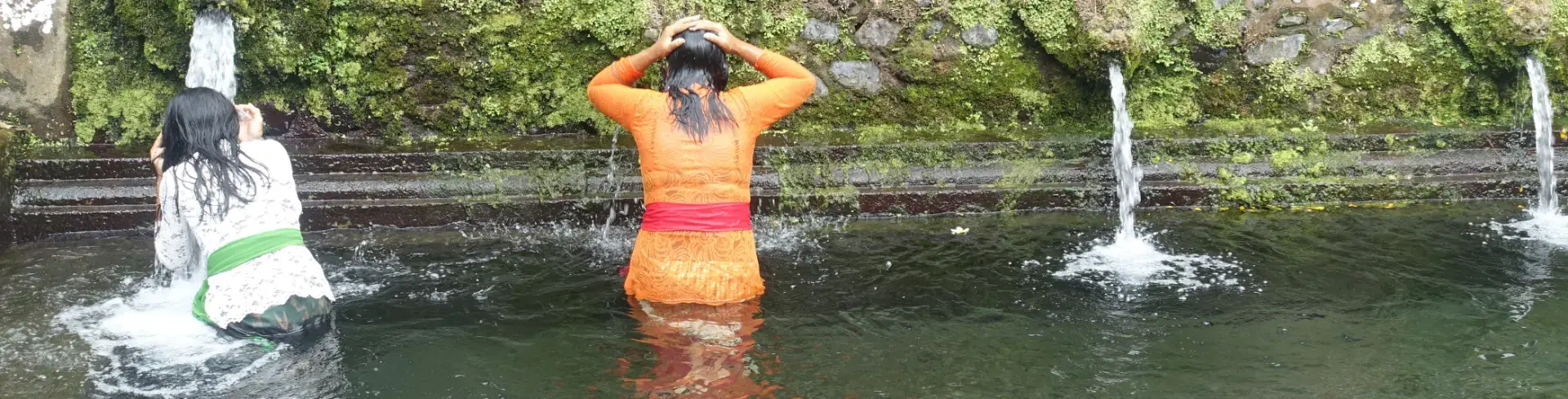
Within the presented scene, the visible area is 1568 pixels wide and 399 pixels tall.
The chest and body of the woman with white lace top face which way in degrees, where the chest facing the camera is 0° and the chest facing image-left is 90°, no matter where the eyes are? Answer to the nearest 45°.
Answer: approximately 135°

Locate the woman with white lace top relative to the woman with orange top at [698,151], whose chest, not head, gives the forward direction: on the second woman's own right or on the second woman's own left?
on the second woman's own left

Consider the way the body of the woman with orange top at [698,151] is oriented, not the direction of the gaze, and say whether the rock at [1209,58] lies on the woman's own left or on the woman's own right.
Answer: on the woman's own right

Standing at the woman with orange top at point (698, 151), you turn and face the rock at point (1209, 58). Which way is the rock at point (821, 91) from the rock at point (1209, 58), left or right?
left

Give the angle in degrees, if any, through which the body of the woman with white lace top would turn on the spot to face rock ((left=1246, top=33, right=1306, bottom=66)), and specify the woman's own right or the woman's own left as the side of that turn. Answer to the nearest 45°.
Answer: approximately 135° to the woman's own right

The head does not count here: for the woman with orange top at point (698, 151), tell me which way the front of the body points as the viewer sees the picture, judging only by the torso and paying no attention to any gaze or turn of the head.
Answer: away from the camera

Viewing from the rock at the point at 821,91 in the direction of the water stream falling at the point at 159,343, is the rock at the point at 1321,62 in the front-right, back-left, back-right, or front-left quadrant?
back-left

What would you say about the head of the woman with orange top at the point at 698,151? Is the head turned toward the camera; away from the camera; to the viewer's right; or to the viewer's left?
away from the camera

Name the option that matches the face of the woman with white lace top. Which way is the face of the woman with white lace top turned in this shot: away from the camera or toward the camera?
away from the camera
